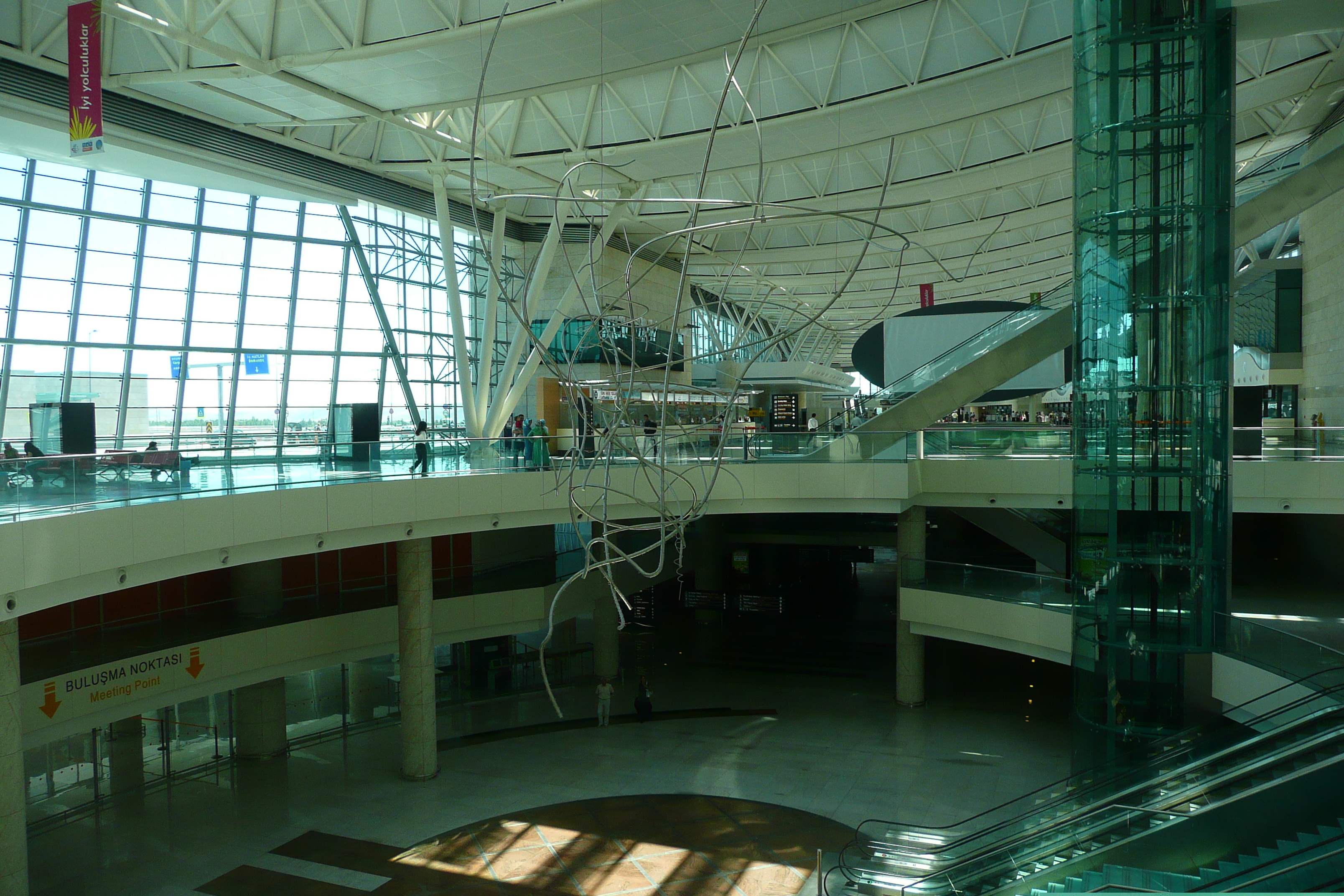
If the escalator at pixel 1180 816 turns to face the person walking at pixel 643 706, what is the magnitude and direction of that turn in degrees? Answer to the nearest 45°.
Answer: approximately 45° to its right

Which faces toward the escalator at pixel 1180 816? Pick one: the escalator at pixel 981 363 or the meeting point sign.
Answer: the meeting point sign

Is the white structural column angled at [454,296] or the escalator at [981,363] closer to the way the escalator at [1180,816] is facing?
the white structural column angled

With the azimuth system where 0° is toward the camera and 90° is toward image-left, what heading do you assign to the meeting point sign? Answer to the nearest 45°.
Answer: approximately 315°

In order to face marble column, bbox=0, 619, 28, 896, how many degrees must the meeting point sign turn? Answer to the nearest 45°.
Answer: approximately 45° to its right

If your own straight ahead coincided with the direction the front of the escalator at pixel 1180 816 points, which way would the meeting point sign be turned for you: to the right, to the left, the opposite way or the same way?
the opposite way

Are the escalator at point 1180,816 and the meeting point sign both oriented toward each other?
yes

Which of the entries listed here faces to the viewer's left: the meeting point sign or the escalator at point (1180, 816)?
the escalator

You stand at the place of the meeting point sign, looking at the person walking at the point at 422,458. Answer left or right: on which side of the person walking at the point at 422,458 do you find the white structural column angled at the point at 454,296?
left

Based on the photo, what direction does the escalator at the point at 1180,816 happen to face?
to the viewer's left
